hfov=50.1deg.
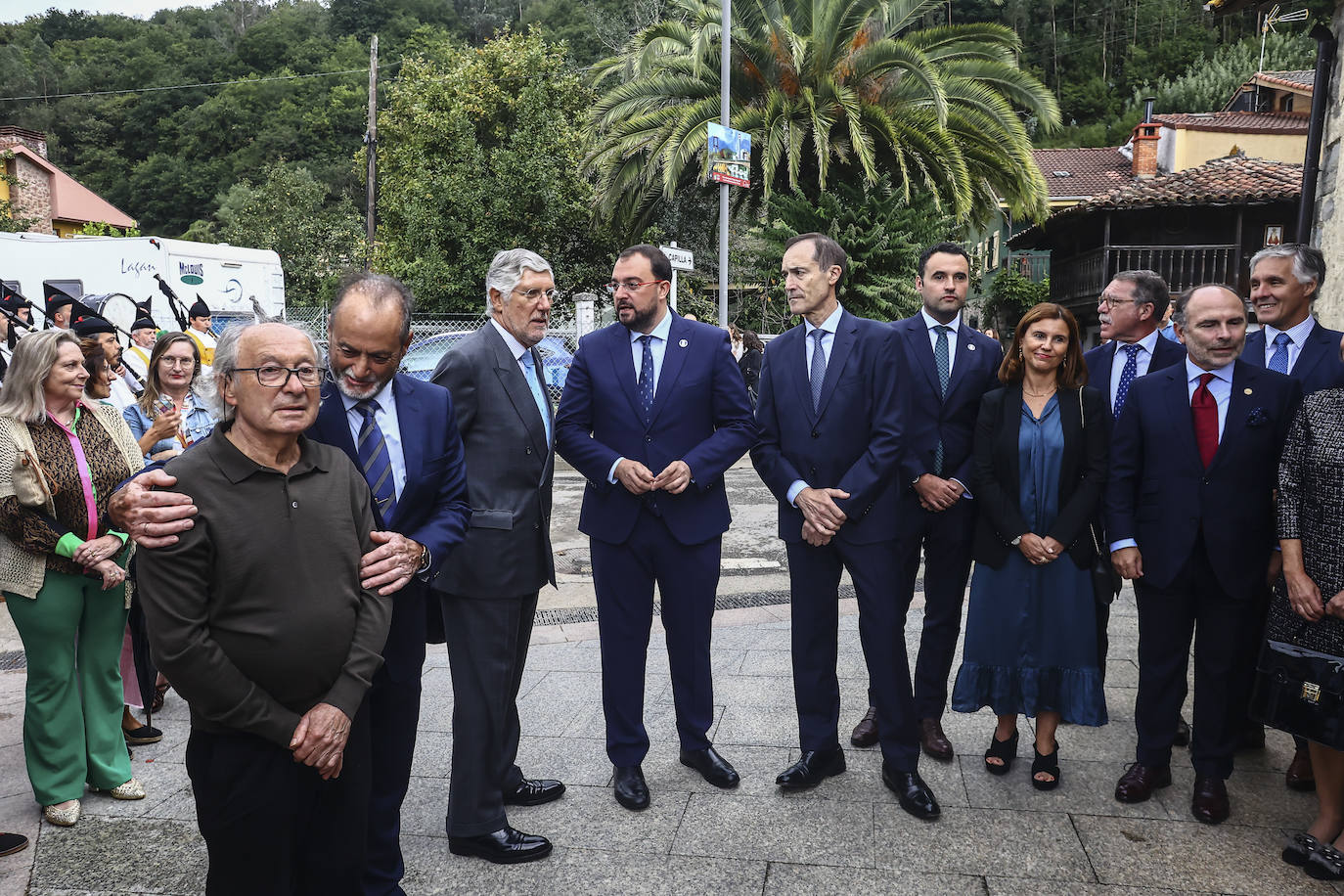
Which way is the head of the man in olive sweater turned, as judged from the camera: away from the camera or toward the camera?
toward the camera

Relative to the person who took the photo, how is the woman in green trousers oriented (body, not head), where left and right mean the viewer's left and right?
facing the viewer and to the right of the viewer

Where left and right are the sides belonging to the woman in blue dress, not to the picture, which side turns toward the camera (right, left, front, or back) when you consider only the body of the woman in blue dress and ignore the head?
front

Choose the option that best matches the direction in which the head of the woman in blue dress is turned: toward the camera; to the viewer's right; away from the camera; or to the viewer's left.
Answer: toward the camera

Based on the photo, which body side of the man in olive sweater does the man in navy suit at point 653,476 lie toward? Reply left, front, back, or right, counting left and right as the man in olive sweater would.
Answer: left

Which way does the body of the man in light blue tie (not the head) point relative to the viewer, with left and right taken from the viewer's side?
facing to the right of the viewer

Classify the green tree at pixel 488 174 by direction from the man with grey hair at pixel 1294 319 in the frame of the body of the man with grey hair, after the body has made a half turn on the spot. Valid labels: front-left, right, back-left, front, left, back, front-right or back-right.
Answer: left

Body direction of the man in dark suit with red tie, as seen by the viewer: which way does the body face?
toward the camera

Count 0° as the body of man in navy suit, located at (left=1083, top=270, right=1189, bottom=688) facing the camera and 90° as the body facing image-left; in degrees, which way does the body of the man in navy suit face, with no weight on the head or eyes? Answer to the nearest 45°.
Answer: approximately 45°

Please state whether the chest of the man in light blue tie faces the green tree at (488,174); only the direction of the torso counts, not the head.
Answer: no

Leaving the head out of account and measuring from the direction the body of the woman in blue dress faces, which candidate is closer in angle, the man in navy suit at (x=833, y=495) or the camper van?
the man in navy suit

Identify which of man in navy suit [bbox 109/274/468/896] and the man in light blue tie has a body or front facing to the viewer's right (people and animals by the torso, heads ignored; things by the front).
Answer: the man in light blue tie

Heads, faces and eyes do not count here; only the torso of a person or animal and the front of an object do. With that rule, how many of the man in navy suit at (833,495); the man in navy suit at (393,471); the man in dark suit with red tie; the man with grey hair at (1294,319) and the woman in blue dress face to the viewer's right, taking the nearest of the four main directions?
0

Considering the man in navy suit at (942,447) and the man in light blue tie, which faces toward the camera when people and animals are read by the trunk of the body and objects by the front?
the man in navy suit

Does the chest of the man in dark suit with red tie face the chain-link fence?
no

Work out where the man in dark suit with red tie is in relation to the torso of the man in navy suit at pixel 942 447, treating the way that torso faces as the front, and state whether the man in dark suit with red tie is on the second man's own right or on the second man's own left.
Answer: on the second man's own left

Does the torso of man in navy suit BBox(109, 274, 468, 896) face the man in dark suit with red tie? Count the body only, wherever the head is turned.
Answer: no

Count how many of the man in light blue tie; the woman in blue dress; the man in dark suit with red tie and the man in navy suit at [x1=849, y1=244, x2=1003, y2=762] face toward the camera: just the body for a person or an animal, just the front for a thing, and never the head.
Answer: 3

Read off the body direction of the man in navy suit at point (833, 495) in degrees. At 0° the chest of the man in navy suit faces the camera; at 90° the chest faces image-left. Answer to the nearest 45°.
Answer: approximately 45°

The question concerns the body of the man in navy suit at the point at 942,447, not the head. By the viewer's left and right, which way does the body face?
facing the viewer
